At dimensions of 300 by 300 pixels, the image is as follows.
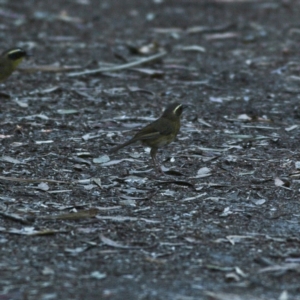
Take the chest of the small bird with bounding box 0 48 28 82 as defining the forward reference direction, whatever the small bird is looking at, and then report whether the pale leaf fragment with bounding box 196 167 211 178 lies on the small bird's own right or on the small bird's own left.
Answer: on the small bird's own right

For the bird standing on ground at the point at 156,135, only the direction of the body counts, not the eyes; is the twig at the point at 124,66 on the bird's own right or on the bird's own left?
on the bird's own left

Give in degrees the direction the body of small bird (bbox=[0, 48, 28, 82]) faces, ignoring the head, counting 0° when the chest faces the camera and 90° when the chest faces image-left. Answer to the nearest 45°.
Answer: approximately 270°

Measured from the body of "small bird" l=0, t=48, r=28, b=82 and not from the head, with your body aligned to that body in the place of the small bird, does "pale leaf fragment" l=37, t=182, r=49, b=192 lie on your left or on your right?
on your right

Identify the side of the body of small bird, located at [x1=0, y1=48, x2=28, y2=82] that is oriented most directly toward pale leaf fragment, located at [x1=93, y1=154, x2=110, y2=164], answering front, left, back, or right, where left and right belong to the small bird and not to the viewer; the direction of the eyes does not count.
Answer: right

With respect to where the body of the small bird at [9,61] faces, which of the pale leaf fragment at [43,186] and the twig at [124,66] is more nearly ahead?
the twig

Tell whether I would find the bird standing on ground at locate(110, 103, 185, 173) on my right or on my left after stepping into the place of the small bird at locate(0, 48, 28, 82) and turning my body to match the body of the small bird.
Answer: on my right

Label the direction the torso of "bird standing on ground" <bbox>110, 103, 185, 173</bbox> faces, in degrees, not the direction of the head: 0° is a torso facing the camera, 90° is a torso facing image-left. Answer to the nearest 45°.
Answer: approximately 270°

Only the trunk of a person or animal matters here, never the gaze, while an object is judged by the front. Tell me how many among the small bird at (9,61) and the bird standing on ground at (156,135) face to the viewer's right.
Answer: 2
